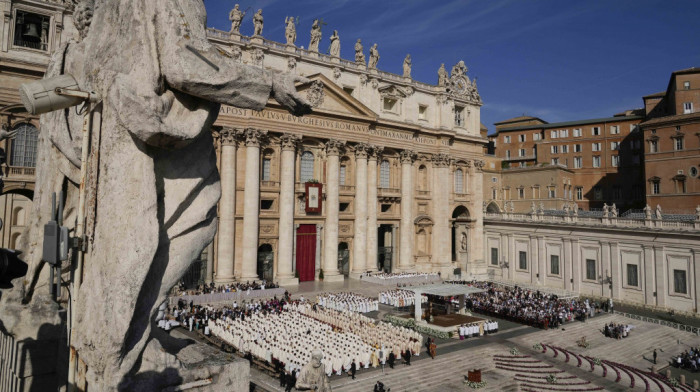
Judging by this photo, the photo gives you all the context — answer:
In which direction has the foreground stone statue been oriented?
to the viewer's right

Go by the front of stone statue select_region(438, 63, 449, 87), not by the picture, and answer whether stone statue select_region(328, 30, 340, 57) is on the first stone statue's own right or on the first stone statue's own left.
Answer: on the first stone statue's own right

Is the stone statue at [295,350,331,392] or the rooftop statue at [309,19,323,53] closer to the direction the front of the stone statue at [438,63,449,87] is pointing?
the stone statue

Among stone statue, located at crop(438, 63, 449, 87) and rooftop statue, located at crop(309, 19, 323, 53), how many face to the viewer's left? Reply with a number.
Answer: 0

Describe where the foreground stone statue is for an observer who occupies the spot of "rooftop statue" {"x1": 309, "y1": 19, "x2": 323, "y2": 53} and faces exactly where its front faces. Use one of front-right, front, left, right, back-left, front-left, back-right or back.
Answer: front-right

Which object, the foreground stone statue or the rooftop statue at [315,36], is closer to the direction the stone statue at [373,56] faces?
the foreground stone statue

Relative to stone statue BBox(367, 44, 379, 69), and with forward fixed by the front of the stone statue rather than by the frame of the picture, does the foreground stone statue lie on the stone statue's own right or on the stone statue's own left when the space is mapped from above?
on the stone statue's own right

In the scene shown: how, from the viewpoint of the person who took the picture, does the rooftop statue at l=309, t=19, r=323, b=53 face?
facing the viewer and to the right of the viewer

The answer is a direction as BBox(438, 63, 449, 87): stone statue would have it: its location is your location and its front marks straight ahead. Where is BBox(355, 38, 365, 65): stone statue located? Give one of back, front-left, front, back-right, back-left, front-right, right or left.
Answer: right

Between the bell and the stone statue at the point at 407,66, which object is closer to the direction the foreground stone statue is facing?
the stone statue

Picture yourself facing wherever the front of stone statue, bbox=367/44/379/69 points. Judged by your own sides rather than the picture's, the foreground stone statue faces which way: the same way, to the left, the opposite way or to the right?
to the left

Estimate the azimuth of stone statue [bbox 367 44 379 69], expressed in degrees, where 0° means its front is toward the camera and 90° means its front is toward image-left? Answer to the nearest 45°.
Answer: approximately 315°
